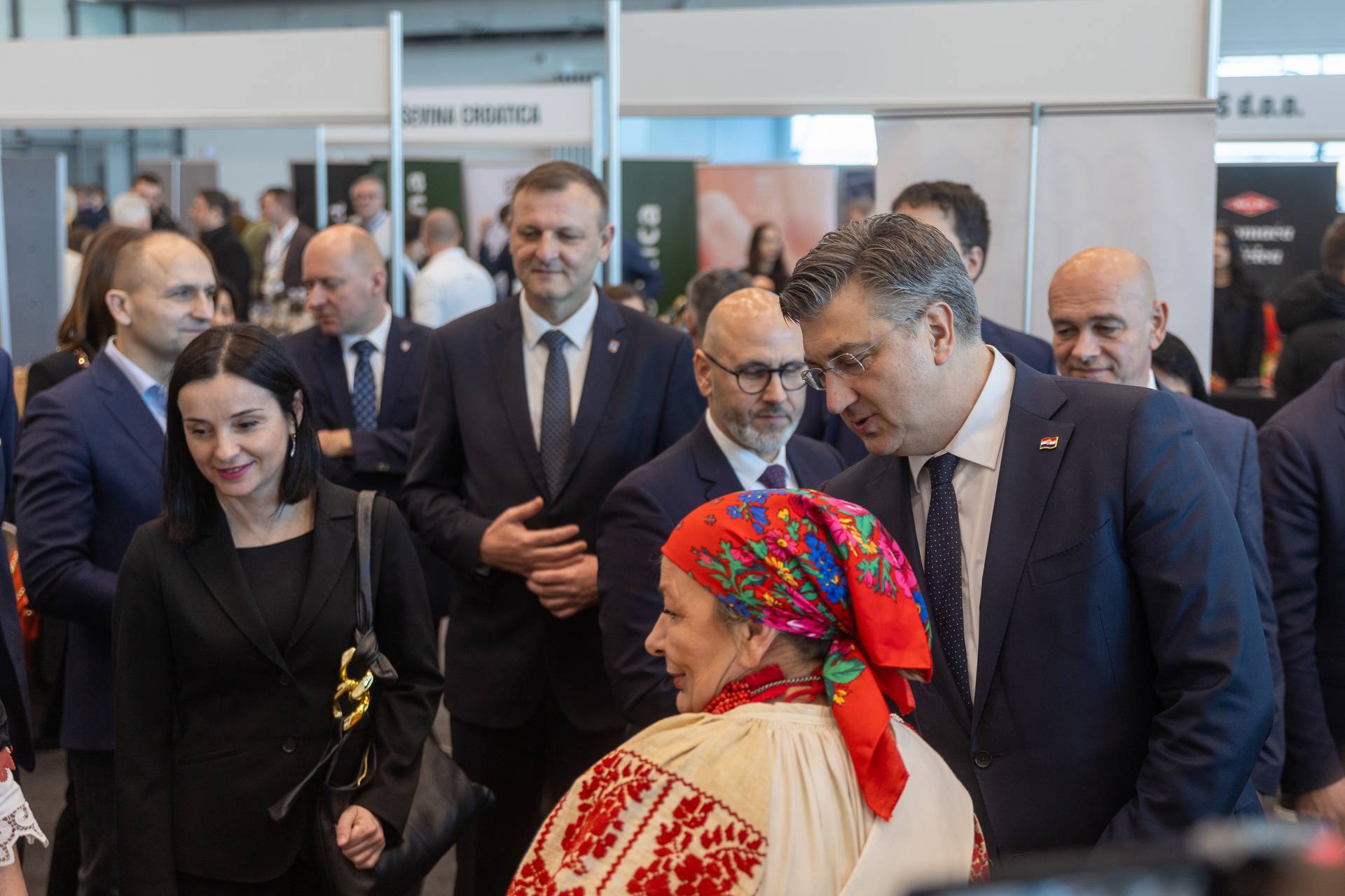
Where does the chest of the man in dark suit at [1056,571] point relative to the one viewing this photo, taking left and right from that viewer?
facing the viewer and to the left of the viewer

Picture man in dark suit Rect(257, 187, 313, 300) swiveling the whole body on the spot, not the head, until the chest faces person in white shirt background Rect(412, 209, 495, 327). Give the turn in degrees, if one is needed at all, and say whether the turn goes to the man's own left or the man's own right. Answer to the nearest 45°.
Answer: approximately 135° to the man's own left

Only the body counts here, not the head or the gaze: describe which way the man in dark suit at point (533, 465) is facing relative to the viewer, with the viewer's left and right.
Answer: facing the viewer

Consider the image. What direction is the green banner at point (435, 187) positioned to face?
toward the camera

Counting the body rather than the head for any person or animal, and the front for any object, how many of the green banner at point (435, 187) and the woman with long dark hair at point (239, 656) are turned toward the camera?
2

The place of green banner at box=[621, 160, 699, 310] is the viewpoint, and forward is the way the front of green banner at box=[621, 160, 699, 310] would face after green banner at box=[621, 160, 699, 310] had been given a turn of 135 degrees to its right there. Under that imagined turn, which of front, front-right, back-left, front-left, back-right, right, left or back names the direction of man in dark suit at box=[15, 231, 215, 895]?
back-left

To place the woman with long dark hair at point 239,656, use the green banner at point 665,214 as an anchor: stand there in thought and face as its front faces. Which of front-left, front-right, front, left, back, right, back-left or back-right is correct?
front

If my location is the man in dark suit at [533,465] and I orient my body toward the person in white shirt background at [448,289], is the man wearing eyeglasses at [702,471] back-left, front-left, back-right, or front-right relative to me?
back-right

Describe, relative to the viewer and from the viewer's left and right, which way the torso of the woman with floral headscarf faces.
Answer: facing away from the viewer and to the left of the viewer

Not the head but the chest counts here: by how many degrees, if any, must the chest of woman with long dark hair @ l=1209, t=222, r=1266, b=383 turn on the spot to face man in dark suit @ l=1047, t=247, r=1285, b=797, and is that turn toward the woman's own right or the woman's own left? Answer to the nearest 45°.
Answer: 0° — they already face them

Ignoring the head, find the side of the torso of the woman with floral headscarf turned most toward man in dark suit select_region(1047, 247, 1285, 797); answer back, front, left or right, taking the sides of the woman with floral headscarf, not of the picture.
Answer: right
